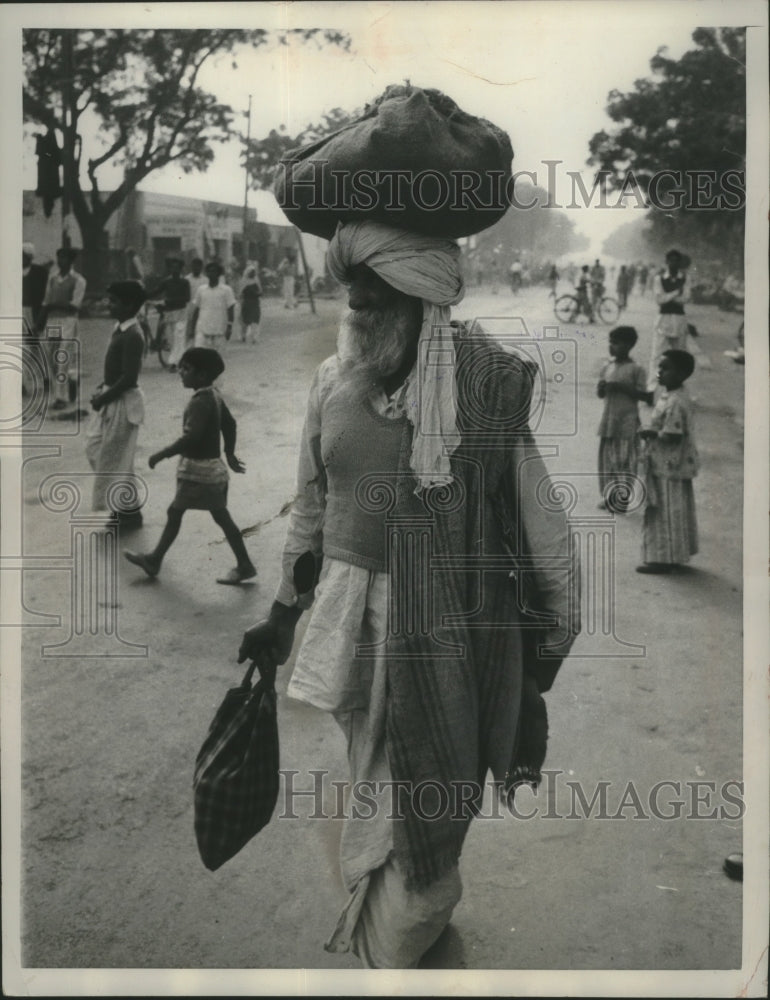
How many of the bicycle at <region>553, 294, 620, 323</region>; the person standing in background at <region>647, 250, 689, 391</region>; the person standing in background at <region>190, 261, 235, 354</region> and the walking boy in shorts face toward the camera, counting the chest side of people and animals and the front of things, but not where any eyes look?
2

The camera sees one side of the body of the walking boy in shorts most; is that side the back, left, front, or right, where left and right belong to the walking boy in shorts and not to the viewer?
left
